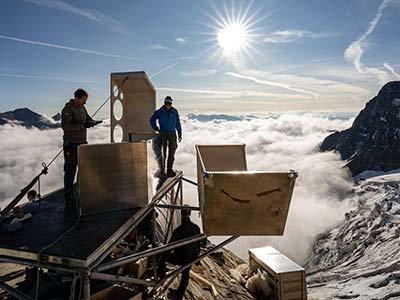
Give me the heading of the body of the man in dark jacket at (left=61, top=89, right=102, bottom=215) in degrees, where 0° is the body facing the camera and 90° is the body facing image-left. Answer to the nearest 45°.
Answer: approximately 270°

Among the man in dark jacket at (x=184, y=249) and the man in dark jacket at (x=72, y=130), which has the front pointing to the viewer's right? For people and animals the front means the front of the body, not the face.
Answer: the man in dark jacket at (x=72, y=130)

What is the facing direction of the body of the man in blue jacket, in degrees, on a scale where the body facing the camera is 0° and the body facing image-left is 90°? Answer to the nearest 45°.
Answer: approximately 0°

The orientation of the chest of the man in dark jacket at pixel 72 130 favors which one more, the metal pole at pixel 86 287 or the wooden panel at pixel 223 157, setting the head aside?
the wooden panel
